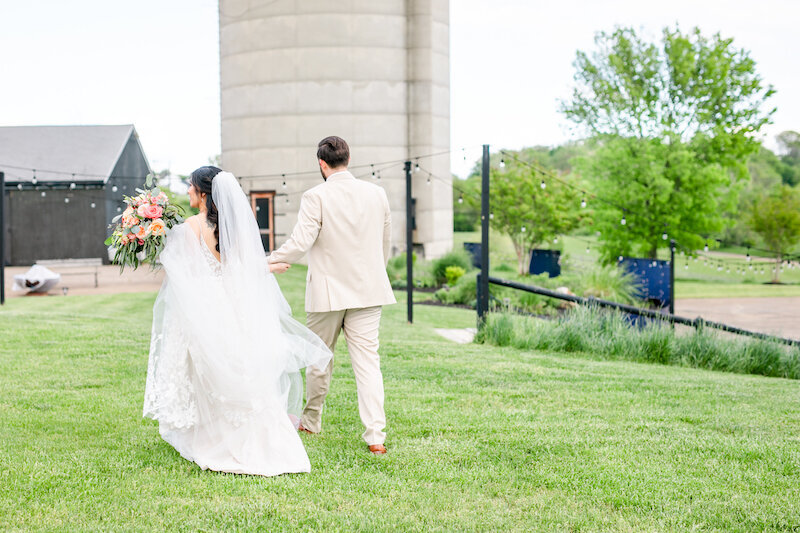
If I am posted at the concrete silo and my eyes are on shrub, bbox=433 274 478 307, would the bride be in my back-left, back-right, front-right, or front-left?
front-right

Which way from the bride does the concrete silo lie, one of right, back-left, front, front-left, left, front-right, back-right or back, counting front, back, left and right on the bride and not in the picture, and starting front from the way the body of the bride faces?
front-right

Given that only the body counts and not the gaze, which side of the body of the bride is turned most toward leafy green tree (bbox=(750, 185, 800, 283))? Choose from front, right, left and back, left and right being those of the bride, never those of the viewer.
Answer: right

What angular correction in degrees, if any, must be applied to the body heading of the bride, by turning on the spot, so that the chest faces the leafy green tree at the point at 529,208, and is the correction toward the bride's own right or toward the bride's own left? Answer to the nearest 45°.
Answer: approximately 90° to the bride's own right

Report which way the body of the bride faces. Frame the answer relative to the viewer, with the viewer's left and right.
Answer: facing away from the viewer and to the left of the viewer

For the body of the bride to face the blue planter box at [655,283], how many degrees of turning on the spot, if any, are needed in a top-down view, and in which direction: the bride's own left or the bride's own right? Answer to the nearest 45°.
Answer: approximately 90° to the bride's own right

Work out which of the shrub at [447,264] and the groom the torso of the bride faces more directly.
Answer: the shrub
